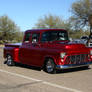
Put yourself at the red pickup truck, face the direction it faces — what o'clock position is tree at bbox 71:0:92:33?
The tree is roughly at 8 o'clock from the red pickup truck.

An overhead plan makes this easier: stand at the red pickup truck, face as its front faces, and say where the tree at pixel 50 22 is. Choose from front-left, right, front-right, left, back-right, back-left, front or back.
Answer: back-left

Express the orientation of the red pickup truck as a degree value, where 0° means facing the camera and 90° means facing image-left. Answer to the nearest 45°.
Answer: approximately 315°
